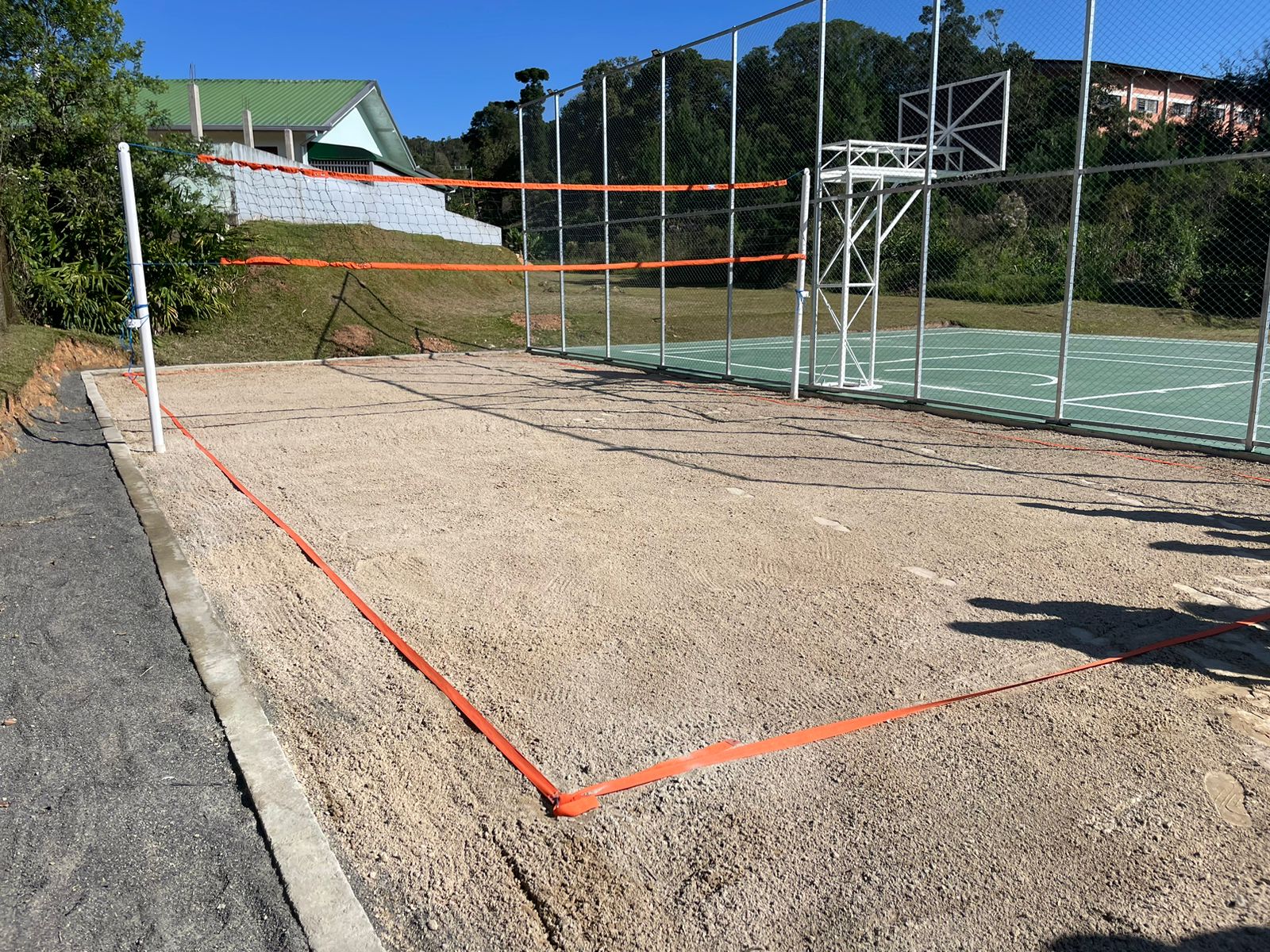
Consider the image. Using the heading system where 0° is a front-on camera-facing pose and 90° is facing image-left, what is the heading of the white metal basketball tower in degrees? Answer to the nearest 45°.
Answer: approximately 225°

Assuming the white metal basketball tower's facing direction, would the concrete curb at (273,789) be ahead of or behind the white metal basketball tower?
behind

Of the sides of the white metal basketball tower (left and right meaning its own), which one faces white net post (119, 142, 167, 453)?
back
